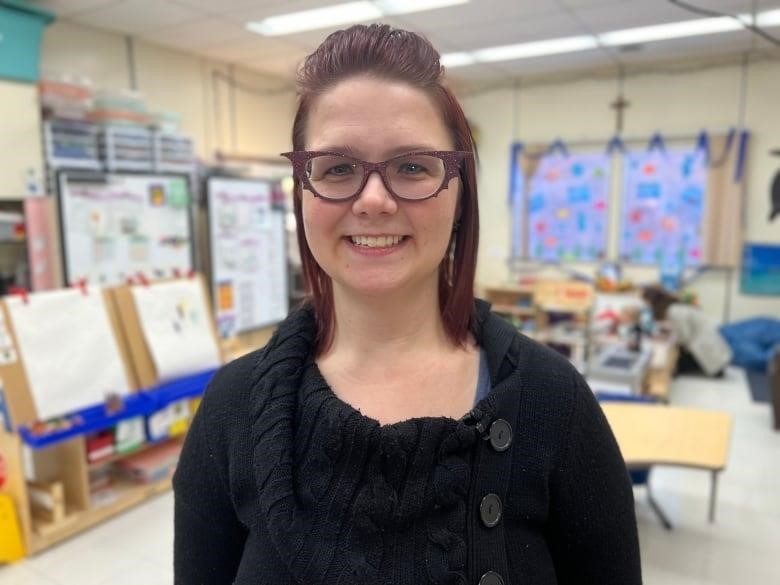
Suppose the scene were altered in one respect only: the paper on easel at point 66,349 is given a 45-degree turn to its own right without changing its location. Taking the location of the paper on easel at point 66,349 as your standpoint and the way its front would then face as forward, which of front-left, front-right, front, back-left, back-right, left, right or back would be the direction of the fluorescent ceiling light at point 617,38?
left

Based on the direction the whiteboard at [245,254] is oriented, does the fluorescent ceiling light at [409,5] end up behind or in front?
in front

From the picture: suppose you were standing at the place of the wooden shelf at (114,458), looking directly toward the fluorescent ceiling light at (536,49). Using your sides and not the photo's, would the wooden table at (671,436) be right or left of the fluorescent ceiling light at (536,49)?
right

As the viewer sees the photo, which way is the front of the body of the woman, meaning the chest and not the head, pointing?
toward the camera

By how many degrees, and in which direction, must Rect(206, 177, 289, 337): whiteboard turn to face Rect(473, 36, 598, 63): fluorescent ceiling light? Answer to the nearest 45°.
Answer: approximately 45° to its left

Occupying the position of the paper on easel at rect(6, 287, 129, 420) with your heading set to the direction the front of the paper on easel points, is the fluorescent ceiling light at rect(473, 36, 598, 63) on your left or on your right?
on your left

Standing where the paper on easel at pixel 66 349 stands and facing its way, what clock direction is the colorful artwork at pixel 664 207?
The colorful artwork is roughly at 10 o'clock from the paper on easel.

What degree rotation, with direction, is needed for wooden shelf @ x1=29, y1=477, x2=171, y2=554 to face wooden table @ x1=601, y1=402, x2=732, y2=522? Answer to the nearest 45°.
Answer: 0° — it already faces it

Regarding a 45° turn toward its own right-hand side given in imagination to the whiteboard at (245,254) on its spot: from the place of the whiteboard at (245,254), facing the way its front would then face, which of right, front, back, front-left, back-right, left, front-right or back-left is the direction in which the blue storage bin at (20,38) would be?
front-right

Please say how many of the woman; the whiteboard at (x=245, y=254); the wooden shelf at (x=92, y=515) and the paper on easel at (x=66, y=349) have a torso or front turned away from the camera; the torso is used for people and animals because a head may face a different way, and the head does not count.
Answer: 0

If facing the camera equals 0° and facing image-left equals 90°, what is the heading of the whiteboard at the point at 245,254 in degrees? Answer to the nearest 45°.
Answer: approximately 315°

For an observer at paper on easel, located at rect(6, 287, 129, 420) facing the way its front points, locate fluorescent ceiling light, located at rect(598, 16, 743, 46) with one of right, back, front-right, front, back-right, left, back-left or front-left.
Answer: front-left
